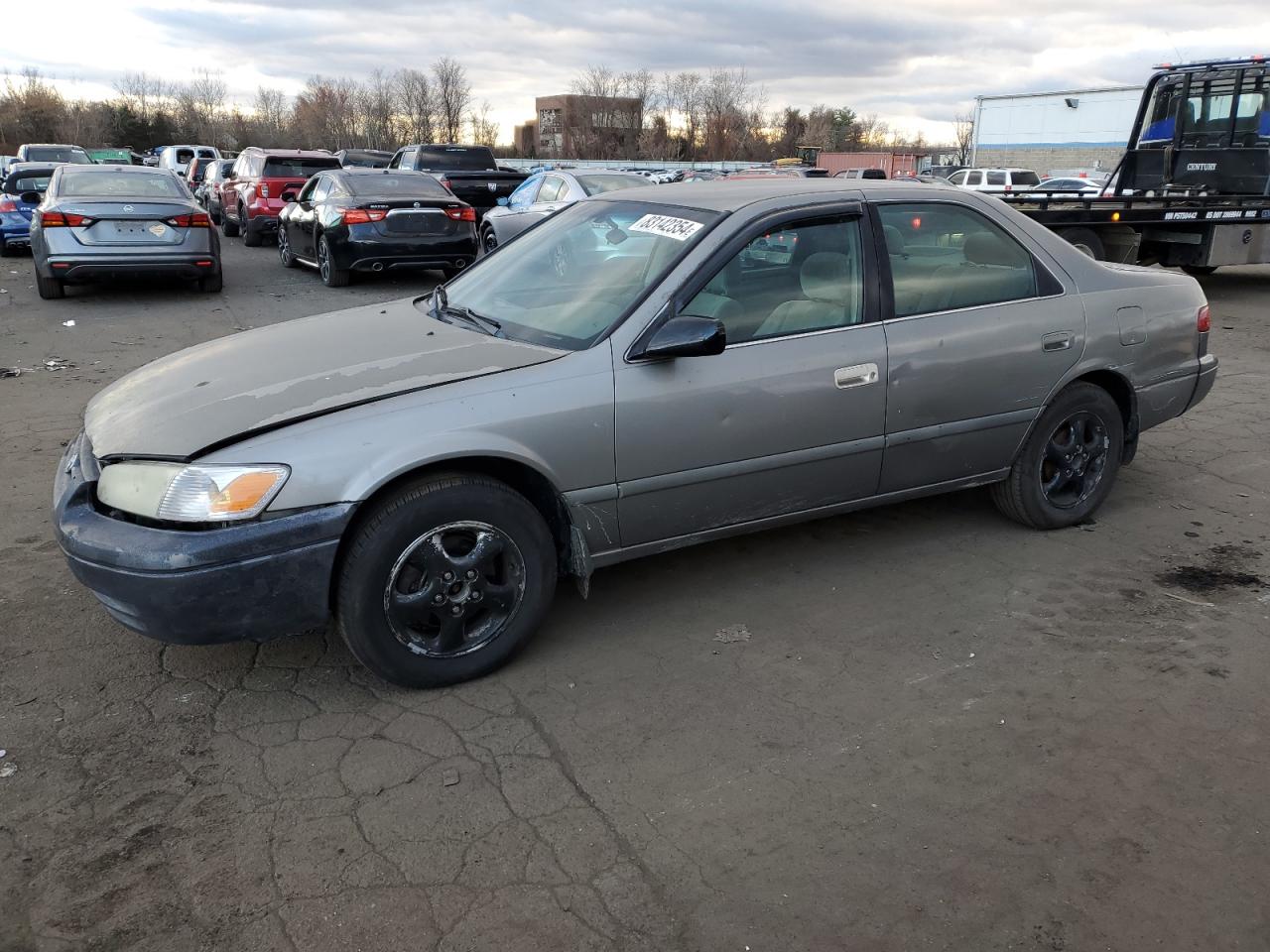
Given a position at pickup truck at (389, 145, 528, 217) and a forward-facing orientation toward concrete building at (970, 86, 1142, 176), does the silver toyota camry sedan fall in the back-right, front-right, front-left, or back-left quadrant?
back-right

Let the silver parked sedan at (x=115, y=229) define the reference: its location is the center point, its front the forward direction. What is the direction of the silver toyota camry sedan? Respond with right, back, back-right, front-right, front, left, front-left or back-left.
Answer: back

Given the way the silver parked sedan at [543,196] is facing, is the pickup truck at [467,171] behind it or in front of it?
in front

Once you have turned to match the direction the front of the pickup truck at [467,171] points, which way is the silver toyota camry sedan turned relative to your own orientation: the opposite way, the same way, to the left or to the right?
to the left

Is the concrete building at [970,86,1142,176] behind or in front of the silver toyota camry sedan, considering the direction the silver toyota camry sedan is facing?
behind

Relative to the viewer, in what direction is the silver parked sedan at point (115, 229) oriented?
away from the camera

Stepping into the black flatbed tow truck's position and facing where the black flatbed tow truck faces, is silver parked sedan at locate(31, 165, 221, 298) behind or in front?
behind

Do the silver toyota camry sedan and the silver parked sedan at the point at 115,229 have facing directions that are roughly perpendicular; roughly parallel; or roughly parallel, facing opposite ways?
roughly perpendicular

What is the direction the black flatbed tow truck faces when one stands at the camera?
facing away from the viewer and to the right of the viewer

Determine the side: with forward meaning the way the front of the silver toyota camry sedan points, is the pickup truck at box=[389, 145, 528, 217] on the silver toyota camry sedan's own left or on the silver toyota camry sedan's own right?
on the silver toyota camry sedan's own right

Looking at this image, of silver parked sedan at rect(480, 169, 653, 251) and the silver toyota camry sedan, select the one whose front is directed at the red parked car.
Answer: the silver parked sedan

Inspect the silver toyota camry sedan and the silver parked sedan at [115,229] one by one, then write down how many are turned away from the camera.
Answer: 1
